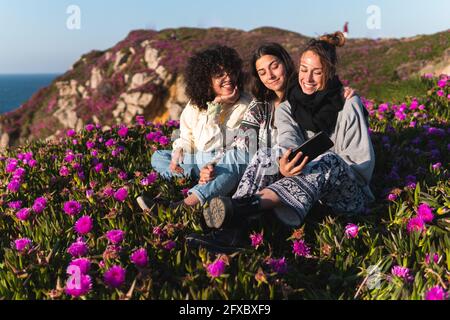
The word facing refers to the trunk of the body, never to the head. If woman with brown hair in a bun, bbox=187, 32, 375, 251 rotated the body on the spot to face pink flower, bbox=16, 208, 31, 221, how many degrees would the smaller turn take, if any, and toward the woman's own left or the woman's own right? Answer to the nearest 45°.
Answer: approximately 45° to the woman's own right

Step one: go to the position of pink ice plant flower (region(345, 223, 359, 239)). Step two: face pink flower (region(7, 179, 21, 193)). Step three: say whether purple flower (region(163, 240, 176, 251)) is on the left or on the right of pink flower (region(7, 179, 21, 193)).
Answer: left

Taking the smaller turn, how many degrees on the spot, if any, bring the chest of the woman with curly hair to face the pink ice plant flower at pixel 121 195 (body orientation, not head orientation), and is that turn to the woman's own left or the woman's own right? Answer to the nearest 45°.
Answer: approximately 45° to the woman's own right

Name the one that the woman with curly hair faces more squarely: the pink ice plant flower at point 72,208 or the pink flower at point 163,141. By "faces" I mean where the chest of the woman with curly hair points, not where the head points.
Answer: the pink ice plant flower

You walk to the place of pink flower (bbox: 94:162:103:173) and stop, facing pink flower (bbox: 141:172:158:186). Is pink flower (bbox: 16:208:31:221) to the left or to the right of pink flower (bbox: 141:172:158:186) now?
right

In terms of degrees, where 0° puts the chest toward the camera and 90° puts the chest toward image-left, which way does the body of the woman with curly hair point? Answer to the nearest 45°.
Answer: approximately 0°

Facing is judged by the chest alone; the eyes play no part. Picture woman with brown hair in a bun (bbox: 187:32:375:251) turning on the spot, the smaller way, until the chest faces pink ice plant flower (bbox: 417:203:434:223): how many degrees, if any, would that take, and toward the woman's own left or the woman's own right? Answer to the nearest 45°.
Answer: approximately 90° to the woman's own left

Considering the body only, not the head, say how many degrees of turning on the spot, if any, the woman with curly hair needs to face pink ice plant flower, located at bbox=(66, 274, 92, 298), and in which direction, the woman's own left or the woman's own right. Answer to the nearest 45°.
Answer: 0° — they already face it

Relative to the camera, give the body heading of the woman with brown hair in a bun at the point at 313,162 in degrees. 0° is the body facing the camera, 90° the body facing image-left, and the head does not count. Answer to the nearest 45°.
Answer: approximately 45°
